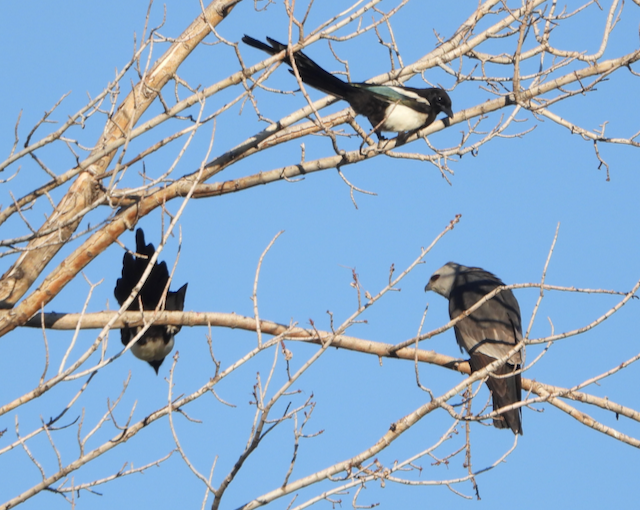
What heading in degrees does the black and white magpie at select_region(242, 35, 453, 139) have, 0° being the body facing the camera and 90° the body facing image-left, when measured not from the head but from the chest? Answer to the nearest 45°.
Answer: approximately 270°
